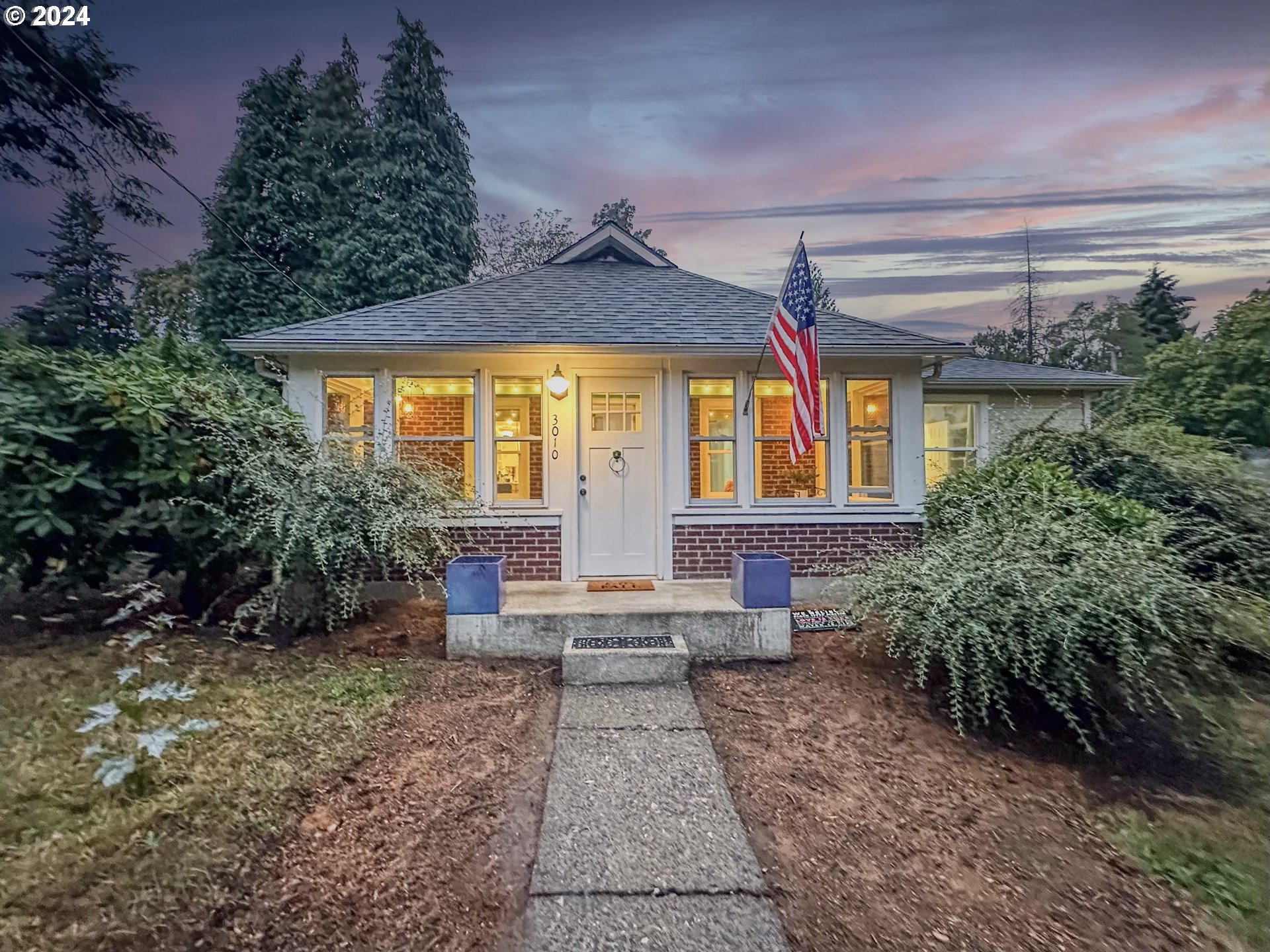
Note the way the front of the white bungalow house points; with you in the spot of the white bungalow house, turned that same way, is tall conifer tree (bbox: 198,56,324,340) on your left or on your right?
on your right

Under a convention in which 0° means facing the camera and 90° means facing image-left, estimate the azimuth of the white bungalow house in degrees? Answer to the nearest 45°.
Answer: approximately 0°

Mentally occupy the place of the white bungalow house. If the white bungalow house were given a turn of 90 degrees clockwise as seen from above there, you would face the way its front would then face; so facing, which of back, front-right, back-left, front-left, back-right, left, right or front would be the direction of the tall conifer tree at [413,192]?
front-right

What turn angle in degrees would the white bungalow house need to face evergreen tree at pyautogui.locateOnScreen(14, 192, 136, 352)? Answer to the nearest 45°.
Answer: approximately 90° to its right

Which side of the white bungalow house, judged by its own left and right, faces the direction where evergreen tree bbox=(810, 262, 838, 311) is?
back

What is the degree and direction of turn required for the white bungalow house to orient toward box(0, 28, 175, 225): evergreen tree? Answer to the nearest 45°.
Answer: approximately 90° to its right

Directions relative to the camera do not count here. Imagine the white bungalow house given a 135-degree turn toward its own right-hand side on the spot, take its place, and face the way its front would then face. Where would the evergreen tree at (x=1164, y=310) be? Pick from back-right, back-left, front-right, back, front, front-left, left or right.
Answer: right

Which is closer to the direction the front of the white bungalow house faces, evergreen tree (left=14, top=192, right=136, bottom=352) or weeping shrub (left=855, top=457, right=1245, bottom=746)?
the weeping shrub

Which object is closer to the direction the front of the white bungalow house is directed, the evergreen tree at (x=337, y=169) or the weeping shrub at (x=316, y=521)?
the weeping shrub

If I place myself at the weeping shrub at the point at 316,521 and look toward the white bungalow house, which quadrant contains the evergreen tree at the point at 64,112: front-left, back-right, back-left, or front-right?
back-left

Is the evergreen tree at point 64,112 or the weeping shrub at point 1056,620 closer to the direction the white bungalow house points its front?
the weeping shrub

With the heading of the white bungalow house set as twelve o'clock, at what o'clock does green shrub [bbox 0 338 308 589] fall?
The green shrub is roughly at 2 o'clock from the white bungalow house.

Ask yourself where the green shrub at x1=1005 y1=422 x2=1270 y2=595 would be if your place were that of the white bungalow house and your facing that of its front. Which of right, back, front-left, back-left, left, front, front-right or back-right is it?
left
